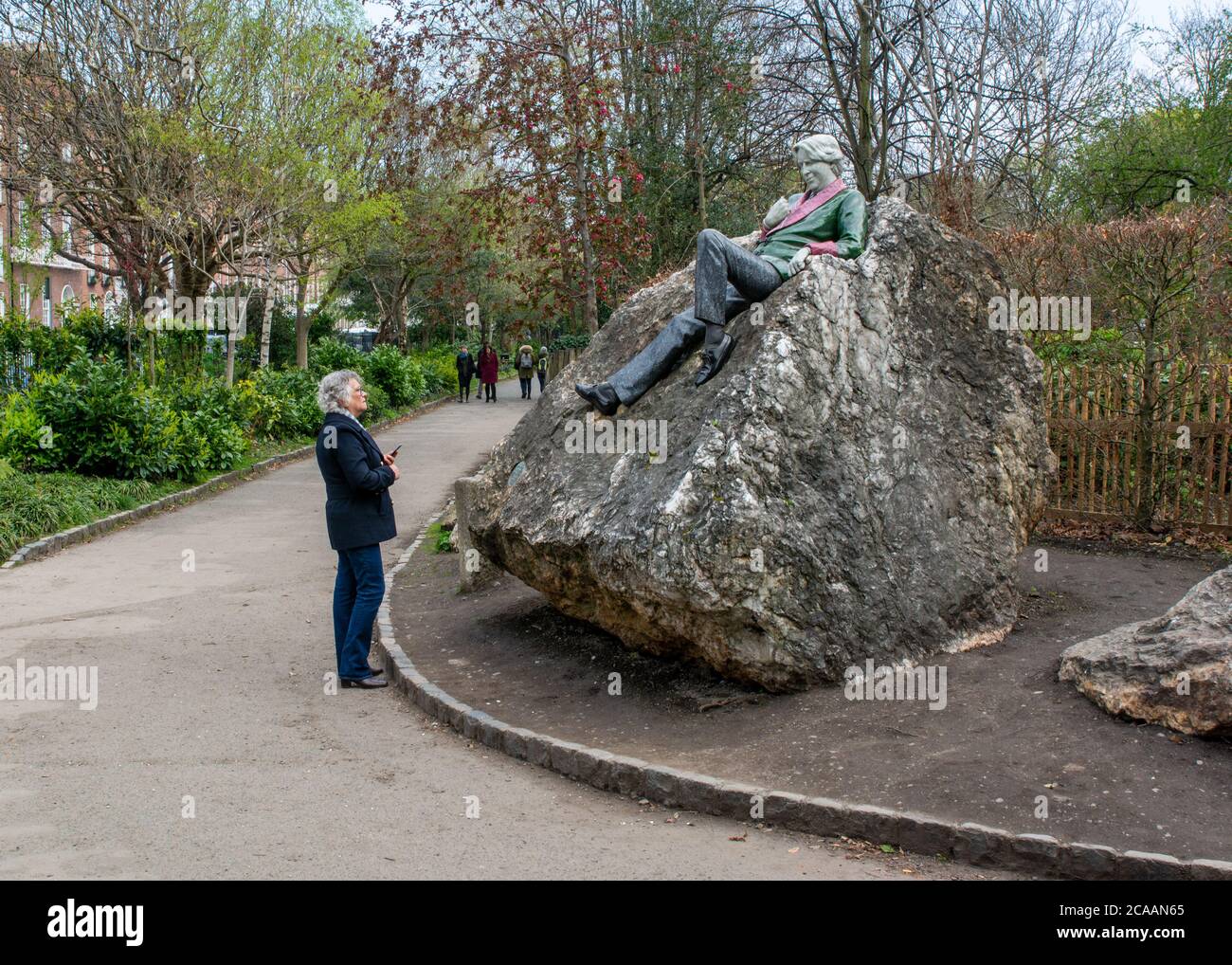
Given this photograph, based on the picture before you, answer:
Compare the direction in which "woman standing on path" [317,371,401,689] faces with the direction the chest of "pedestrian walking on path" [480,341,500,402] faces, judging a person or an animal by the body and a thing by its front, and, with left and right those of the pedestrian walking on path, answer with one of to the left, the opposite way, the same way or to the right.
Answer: to the left

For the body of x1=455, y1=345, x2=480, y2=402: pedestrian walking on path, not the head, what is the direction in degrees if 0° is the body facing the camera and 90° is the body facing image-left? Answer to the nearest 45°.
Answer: approximately 0°

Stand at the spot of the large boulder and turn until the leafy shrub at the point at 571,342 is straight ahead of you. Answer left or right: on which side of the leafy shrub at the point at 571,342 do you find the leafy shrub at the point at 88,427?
left

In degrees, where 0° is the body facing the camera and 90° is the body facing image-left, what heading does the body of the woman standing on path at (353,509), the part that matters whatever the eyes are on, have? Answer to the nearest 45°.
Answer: approximately 270°

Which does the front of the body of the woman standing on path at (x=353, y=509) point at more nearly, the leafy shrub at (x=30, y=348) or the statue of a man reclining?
the statue of a man reclining

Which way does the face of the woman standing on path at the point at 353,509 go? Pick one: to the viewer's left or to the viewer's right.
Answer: to the viewer's right
